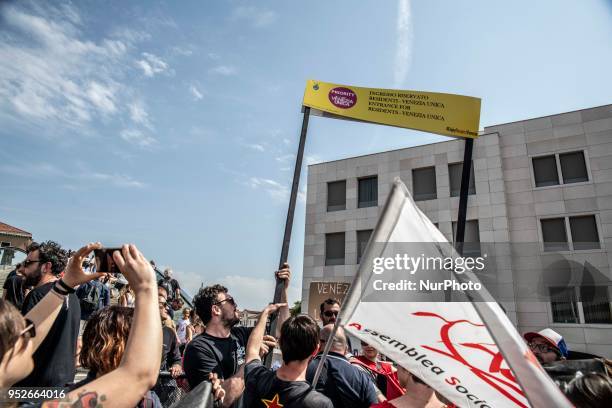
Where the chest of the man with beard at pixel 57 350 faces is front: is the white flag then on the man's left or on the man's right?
on the man's left
